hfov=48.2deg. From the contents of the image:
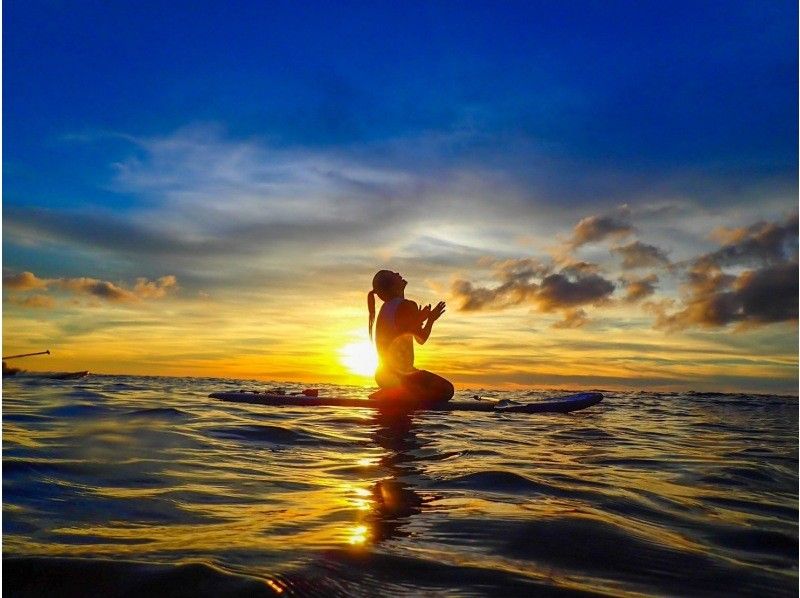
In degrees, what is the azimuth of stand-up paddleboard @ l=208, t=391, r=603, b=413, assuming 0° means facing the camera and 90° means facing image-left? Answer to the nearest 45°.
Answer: approximately 270°

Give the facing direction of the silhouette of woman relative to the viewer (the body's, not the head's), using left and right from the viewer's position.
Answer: facing to the right of the viewer
